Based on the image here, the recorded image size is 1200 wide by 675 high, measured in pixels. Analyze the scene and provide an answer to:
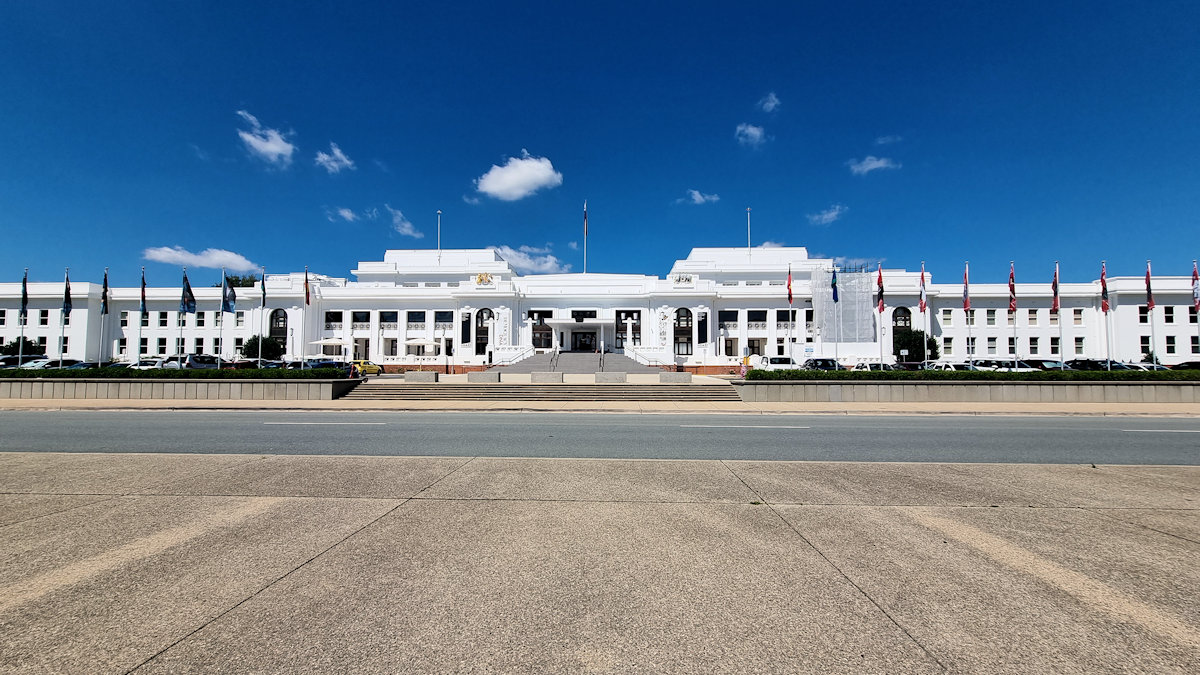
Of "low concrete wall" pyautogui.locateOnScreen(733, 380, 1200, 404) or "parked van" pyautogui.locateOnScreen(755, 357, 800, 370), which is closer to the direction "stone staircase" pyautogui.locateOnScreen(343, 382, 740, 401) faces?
the low concrete wall

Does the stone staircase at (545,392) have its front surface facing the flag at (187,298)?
no

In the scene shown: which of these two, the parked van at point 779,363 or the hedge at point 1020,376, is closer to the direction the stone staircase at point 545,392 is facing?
the hedge

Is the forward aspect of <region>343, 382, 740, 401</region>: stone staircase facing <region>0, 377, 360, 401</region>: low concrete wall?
no

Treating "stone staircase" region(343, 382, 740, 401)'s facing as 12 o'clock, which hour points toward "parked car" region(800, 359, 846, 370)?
The parked car is roughly at 8 o'clock from the stone staircase.

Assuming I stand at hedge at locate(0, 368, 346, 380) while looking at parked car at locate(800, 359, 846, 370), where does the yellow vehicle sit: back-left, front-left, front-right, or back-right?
front-left

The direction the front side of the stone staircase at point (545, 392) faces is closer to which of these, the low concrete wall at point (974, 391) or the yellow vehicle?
the low concrete wall

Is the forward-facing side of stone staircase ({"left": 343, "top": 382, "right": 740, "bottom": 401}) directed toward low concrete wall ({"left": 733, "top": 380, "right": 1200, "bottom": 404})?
no

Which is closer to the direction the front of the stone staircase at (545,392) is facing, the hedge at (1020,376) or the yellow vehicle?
the hedge

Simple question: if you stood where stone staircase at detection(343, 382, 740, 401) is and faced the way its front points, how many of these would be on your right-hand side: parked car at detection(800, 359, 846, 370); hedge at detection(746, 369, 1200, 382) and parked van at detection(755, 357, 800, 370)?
0

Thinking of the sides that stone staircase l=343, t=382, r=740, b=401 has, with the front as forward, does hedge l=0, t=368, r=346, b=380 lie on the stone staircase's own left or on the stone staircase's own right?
on the stone staircase's own right

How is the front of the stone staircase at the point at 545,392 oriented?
toward the camera

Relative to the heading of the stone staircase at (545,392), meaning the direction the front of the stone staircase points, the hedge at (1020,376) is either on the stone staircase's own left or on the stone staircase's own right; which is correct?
on the stone staircase's own left

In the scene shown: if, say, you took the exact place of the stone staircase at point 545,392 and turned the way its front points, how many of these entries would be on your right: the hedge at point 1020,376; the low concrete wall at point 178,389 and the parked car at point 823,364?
1

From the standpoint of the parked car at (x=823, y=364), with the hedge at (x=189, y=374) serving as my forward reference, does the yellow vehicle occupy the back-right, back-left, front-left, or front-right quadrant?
front-right

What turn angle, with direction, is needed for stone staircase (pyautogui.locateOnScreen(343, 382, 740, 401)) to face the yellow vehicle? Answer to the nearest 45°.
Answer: approximately 135° to its right

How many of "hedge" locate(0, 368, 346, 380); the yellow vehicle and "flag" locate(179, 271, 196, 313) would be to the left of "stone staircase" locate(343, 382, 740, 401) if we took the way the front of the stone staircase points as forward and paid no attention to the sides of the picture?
0

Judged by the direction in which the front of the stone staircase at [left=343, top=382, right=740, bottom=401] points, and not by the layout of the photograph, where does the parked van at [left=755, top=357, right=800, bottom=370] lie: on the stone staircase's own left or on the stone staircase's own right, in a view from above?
on the stone staircase's own left

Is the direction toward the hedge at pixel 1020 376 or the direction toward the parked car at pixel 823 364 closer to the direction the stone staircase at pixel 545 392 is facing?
the hedge
